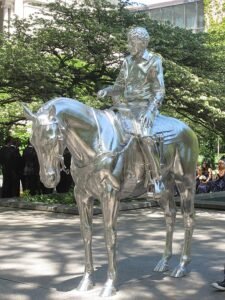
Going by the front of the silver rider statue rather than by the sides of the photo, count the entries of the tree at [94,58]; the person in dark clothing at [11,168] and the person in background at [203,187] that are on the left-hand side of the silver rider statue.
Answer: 0

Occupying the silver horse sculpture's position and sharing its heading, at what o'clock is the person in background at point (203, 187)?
The person in background is roughly at 5 o'clock from the silver horse sculpture.

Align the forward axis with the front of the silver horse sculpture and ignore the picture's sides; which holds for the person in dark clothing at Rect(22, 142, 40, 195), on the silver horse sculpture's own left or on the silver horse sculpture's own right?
on the silver horse sculpture's own right

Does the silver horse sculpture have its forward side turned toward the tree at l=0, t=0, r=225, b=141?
no

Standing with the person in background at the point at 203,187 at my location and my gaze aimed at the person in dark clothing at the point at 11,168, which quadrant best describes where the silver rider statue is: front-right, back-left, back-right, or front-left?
front-left

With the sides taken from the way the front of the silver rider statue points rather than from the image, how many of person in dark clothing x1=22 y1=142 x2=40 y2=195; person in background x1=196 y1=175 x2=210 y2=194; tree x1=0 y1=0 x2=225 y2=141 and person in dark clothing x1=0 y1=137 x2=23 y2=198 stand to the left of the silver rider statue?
0

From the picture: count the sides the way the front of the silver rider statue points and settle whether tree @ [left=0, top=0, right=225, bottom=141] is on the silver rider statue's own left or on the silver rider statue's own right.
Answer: on the silver rider statue's own right

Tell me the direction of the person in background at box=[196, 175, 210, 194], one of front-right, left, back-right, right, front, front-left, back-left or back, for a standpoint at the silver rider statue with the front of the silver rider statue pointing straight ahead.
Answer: back-right

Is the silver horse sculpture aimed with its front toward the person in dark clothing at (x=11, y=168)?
no
